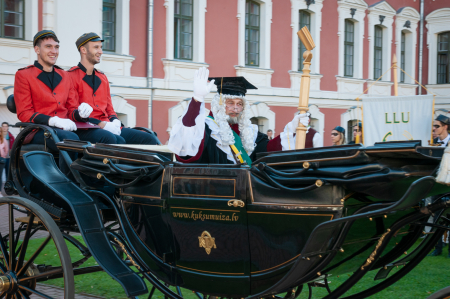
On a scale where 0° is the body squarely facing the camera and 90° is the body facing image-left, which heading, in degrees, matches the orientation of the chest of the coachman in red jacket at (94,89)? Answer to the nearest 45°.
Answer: approximately 315°

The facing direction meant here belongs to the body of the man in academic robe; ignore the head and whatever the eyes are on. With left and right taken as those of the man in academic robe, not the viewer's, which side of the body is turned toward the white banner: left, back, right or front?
left

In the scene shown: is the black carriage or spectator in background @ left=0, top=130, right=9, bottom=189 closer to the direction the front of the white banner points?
the black carriage

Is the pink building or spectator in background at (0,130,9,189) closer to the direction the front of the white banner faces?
the spectator in background

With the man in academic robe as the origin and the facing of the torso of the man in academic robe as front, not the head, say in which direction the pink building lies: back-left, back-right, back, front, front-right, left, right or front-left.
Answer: back-left

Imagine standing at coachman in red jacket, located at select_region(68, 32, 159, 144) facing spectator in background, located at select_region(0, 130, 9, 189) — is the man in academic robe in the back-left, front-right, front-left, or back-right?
back-right
